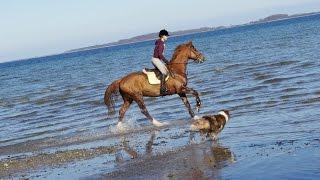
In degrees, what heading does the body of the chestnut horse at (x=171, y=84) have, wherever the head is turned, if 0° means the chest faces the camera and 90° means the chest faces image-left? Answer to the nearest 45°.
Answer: approximately 270°

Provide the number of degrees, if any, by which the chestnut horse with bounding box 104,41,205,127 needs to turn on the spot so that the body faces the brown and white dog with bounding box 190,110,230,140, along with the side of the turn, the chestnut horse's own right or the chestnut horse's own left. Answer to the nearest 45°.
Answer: approximately 90° to the chestnut horse's own right

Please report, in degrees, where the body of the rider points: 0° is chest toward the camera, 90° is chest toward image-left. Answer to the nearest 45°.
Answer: approximately 270°

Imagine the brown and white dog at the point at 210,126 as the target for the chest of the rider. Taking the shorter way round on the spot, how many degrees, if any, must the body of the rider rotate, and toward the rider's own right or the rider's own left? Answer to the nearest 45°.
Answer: approximately 90° to the rider's own right
